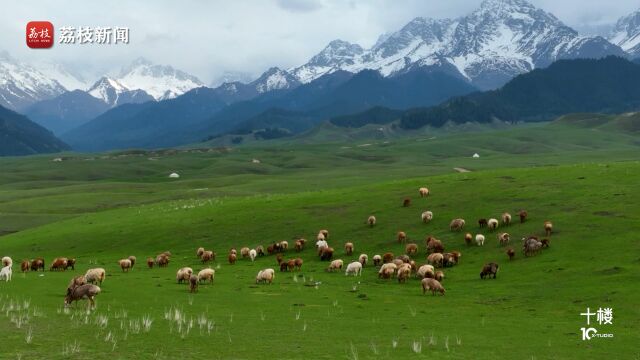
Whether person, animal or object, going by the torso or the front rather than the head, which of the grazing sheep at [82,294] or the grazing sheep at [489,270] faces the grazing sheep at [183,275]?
the grazing sheep at [489,270]

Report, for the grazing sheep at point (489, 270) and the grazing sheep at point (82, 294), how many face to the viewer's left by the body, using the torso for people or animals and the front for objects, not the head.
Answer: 2

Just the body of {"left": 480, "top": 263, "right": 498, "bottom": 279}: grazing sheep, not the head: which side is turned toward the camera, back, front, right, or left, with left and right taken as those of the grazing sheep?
left

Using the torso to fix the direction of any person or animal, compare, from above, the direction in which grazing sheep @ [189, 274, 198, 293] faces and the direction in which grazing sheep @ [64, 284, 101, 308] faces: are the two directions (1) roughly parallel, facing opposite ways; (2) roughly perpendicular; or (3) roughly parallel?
roughly perpendicular

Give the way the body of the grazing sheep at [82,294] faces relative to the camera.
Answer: to the viewer's left
